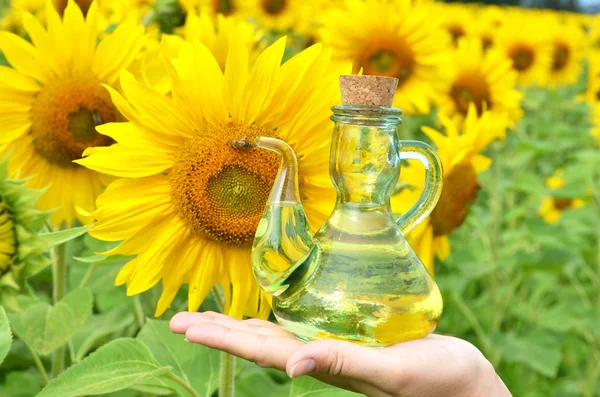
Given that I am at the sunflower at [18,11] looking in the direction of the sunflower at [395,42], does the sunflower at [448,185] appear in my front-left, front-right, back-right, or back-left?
front-right

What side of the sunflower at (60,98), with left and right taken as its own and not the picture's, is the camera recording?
front

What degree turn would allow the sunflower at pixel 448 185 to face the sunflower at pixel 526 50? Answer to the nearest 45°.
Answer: approximately 135° to its left

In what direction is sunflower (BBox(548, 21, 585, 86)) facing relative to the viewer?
toward the camera

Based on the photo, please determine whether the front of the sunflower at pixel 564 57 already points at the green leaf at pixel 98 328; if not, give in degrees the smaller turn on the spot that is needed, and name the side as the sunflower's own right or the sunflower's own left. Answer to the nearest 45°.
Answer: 0° — it already faces it

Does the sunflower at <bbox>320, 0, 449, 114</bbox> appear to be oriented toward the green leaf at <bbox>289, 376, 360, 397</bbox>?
yes

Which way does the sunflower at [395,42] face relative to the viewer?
toward the camera

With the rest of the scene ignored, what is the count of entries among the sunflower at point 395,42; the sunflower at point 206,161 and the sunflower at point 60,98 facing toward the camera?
3

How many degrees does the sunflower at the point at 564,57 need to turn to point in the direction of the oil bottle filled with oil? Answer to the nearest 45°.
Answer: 0° — it already faces it

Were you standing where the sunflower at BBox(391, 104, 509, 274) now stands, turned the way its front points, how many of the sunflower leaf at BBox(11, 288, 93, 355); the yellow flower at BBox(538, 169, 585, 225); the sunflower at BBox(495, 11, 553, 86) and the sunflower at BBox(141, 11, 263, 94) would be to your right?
2

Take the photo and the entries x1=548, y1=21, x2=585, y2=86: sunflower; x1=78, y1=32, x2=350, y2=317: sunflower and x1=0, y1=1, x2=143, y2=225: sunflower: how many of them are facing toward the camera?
3
